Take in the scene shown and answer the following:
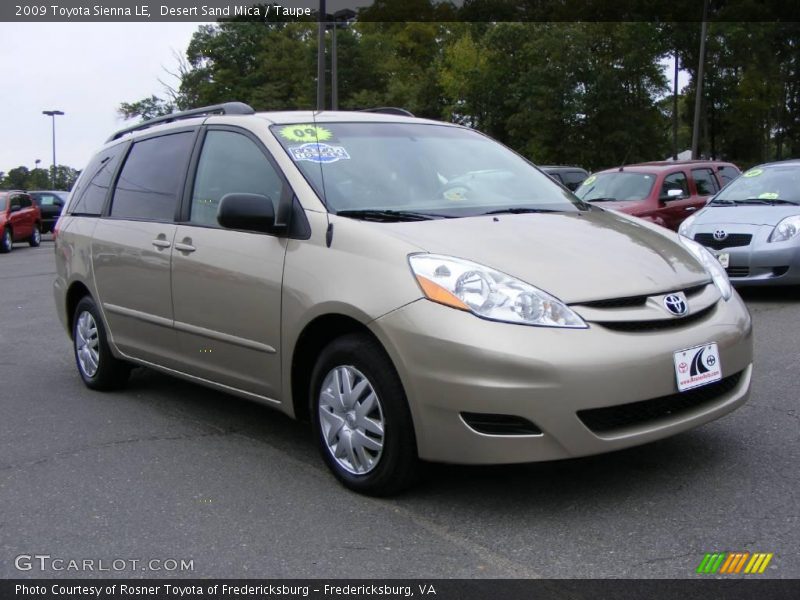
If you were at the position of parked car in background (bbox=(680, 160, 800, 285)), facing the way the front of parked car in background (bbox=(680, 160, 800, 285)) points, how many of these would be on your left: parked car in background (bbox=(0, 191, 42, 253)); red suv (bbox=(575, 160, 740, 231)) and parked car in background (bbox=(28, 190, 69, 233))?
0

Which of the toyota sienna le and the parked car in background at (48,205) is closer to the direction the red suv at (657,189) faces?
the toyota sienna le

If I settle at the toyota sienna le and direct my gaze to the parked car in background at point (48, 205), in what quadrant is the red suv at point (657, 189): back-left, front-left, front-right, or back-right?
front-right

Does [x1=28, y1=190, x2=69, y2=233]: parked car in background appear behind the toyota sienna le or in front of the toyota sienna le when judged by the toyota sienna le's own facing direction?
behind

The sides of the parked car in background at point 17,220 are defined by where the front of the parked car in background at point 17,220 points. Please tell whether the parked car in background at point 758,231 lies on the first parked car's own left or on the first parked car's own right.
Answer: on the first parked car's own left

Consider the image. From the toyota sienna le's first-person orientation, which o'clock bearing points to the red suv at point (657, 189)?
The red suv is roughly at 8 o'clock from the toyota sienna le.

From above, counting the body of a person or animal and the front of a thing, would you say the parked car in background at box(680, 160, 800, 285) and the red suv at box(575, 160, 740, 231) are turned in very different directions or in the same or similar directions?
same or similar directions

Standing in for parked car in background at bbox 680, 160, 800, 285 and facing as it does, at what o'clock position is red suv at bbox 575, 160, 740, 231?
The red suv is roughly at 4 o'clock from the parked car in background.

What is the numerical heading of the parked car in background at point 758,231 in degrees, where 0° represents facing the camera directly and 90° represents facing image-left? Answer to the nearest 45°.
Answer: approximately 45°

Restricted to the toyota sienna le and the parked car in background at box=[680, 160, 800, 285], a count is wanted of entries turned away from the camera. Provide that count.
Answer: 0

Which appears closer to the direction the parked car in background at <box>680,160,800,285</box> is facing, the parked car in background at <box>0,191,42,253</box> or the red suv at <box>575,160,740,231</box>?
the parked car in background

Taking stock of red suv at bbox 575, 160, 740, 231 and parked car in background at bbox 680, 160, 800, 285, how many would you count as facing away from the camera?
0

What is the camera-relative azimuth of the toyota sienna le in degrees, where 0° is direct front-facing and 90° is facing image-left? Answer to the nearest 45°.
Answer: approximately 315°

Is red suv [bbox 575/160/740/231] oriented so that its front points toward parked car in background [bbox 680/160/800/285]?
no

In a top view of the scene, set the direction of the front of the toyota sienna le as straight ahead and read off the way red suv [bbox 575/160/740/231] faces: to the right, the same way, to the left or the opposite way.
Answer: to the right
